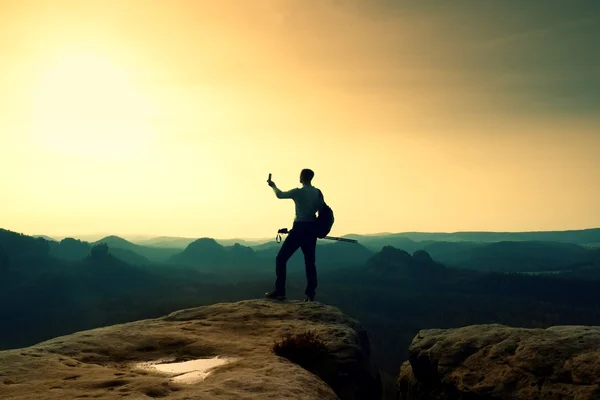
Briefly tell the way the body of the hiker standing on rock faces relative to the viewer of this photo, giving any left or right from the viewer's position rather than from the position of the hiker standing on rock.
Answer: facing away from the viewer and to the left of the viewer

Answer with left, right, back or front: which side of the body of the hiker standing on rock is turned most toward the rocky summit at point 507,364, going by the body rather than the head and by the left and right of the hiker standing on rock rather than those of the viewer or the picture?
back
